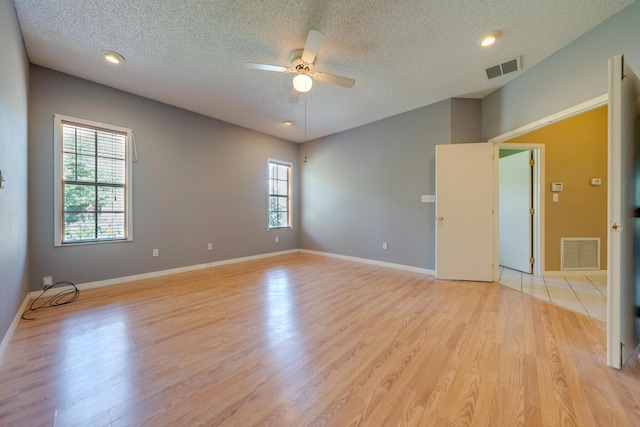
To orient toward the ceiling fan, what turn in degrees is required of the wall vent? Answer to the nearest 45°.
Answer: approximately 45° to its right

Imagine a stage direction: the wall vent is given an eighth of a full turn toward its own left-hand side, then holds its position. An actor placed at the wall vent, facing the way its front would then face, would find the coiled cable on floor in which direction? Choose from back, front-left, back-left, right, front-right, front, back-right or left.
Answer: right

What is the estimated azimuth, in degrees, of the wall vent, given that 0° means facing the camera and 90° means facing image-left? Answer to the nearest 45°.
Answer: approximately 0°

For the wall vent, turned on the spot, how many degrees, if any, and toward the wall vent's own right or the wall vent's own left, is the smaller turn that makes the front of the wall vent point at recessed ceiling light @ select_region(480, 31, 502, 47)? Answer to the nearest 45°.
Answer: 0° — it already faces it

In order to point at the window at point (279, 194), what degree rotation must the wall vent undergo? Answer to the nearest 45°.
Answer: approximately 45° to its right

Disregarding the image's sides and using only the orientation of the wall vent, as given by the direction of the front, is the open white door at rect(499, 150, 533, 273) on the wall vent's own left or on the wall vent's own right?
on the wall vent's own right
